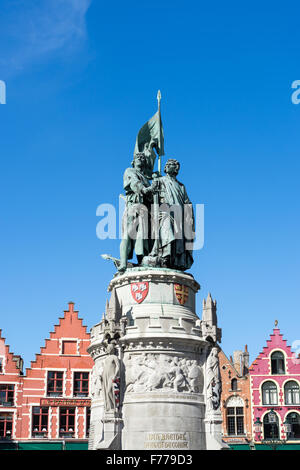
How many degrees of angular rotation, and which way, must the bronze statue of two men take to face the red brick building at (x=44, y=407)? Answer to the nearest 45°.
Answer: approximately 180°

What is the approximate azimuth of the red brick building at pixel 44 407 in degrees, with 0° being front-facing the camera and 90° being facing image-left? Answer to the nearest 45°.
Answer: approximately 0°

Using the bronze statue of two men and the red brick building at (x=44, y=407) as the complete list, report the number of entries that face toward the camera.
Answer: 2

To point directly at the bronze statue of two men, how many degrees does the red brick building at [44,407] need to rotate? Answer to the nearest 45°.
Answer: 0° — it already faces it

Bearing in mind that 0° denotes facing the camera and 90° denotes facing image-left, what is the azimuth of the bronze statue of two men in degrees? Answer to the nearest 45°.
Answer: approximately 0°

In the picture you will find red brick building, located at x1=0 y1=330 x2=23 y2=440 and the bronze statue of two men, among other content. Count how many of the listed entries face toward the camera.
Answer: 2
